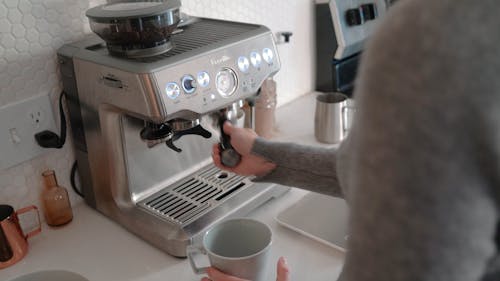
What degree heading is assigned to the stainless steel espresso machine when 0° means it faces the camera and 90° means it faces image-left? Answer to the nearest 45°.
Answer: approximately 315°
